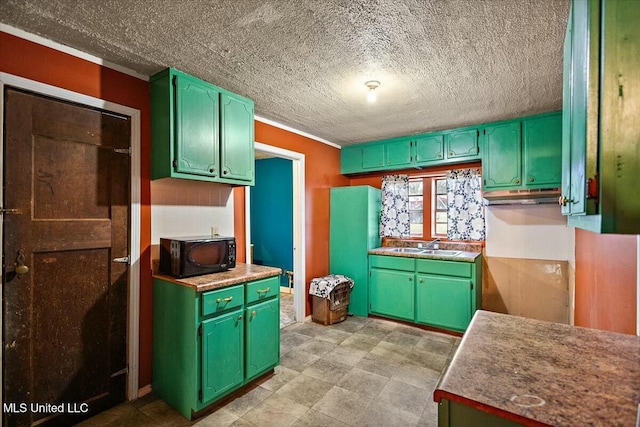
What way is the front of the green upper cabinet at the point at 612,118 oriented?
to the viewer's left

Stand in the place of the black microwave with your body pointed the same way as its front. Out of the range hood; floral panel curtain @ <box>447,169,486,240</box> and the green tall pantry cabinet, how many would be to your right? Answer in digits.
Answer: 0

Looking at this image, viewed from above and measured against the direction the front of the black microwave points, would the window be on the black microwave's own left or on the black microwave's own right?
on the black microwave's own left

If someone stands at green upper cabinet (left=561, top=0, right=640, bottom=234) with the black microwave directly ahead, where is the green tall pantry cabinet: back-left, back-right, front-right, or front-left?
front-right

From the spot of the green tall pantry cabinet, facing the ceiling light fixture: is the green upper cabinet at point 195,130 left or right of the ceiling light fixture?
right

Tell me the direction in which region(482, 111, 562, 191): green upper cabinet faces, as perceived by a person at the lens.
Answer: facing the viewer and to the left of the viewer

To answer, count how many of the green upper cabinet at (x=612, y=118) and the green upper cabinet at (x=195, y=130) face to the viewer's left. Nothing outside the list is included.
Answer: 1

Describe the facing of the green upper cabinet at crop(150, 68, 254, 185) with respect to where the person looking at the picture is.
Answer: facing the viewer and to the right of the viewer
